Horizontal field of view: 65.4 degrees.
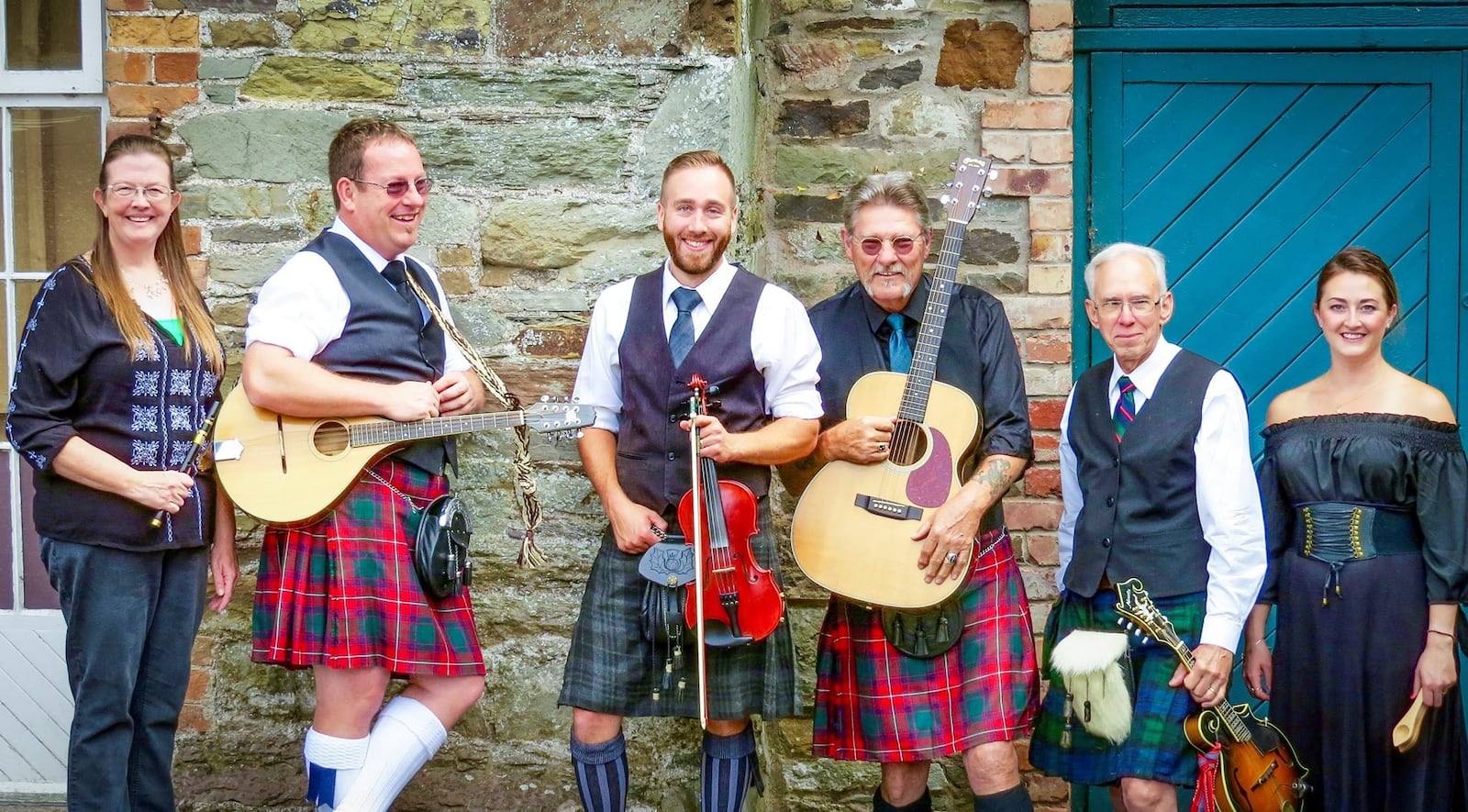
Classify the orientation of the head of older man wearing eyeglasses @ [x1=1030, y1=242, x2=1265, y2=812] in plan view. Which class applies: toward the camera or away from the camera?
toward the camera

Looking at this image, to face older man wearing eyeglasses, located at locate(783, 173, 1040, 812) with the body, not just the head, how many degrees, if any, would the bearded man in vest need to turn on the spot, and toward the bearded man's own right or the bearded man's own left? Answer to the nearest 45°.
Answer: approximately 90° to the bearded man's own left

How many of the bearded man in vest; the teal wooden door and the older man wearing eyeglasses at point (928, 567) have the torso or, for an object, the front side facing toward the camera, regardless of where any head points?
3

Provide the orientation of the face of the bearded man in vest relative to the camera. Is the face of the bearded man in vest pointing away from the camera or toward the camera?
toward the camera

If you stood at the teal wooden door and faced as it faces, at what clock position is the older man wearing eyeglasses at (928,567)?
The older man wearing eyeglasses is roughly at 1 o'clock from the teal wooden door.

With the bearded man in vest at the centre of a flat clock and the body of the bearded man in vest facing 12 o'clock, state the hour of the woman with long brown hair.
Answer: The woman with long brown hair is roughly at 3 o'clock from the bearded man in vest.

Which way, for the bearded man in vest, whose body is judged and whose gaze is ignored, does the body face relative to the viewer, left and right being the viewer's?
facing the viewer

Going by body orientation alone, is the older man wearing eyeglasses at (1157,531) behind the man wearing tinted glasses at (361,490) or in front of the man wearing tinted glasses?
in front

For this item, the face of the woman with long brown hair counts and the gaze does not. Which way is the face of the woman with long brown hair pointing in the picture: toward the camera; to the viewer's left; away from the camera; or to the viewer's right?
toward the camera

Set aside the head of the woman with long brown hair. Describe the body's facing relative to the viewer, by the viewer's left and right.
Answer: facing the viewer and to the right of the viewer

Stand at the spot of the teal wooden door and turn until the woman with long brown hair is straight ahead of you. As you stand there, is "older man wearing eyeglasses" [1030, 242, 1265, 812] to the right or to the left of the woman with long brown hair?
left

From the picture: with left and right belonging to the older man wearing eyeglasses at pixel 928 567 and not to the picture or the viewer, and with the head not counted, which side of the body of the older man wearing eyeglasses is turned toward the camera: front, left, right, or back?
front

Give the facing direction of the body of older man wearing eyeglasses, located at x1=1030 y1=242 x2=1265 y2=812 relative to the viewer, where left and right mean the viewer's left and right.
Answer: facing the viewer and to the left of the viewer
